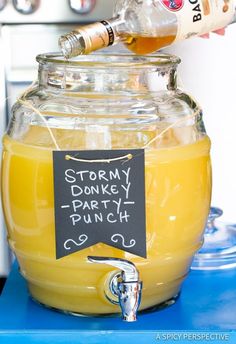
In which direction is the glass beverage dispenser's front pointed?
toward the camera

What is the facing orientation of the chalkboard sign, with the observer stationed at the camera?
facing the viewer
